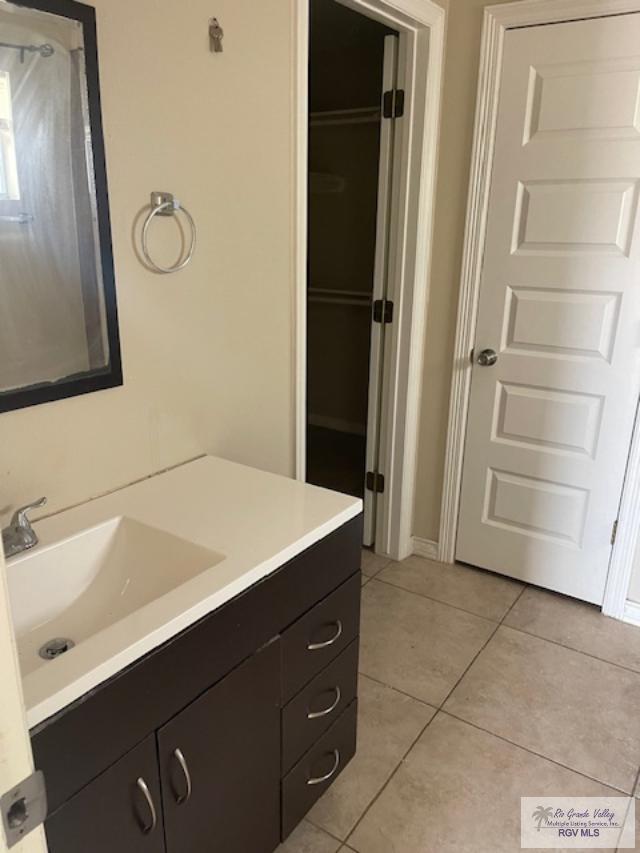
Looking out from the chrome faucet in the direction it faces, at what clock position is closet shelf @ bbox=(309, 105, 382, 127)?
The closet shelf is roughly at 9 o'clock from the chrome faucet.

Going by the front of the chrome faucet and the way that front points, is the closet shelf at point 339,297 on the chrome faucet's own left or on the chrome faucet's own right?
on the chrome faucet's own left

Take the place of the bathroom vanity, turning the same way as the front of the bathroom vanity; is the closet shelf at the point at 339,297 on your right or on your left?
on your left

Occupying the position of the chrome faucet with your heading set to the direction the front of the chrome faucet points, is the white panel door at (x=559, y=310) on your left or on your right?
on your left

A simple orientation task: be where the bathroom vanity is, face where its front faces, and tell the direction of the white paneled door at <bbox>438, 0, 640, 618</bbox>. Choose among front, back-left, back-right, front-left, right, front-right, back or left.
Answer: left

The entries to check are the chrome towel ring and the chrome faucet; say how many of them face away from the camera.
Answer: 0

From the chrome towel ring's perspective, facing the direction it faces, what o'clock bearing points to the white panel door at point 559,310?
The white panel door is roughly at 10 o'clock from the chrome towel ring.

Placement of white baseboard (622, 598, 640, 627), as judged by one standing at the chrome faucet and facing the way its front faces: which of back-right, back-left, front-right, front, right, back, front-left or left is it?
front-left

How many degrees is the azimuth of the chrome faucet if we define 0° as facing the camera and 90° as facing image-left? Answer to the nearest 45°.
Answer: approximately 315°

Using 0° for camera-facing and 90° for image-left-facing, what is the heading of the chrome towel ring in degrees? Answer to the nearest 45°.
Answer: approximately 315°
